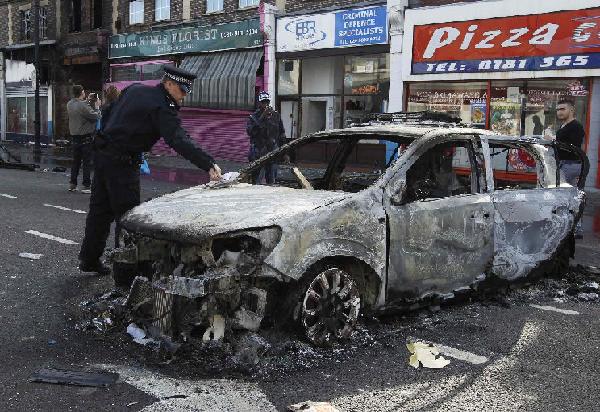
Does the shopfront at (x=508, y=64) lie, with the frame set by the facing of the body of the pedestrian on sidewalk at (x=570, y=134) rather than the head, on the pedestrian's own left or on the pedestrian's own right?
on the pedestrian's own right

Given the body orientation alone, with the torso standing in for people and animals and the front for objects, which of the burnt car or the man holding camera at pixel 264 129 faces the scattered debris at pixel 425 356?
the man holding camera

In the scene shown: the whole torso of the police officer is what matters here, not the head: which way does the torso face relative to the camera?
to the viewer's right

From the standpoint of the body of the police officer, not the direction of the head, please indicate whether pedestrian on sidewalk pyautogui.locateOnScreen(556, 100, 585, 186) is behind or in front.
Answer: in front

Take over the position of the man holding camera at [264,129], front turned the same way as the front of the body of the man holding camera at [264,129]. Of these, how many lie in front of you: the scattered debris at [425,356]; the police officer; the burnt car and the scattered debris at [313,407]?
4

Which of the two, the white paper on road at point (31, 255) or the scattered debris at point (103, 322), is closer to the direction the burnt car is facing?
the scattered debris

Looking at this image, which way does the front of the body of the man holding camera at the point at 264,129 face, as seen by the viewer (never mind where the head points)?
toward the camera

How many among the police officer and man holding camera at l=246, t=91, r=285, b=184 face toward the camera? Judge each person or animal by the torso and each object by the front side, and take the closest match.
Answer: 1

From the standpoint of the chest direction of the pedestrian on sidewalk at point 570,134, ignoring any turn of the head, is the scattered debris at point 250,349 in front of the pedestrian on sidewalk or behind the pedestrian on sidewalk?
in front

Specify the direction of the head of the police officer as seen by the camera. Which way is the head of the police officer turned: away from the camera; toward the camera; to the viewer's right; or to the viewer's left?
to the viewer's right

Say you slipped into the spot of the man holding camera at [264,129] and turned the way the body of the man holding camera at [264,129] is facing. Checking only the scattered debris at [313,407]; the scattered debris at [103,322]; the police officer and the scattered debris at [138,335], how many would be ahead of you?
4

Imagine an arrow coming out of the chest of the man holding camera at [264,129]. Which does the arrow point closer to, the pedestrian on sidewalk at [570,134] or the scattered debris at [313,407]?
the scattered debris

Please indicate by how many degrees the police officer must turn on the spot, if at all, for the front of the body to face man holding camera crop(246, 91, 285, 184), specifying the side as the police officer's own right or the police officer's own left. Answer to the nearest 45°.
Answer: approximately 90° to the police officer's own left

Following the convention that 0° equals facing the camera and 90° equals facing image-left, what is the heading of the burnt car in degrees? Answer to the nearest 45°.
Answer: approximately 45°

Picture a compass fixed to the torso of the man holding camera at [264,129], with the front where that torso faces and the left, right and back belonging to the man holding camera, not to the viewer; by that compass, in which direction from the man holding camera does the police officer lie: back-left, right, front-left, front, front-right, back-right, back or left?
front
